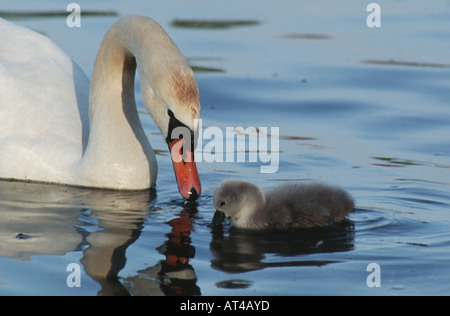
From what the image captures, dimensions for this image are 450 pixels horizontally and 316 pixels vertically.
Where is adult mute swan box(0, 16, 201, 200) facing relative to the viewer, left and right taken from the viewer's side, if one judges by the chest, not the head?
facing to the right of the viewer
